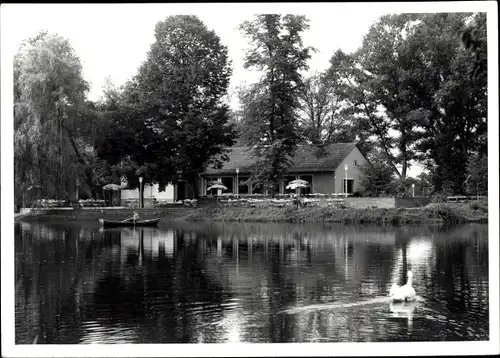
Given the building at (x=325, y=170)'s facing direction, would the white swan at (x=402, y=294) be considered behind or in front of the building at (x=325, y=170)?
in front

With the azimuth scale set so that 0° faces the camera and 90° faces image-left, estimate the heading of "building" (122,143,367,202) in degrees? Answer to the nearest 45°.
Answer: approximately 0°

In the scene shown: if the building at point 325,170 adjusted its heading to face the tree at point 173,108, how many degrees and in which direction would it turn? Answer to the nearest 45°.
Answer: approximately 90° to its right

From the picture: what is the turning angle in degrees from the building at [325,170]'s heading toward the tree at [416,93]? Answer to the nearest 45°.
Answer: approximately 45° to its left
